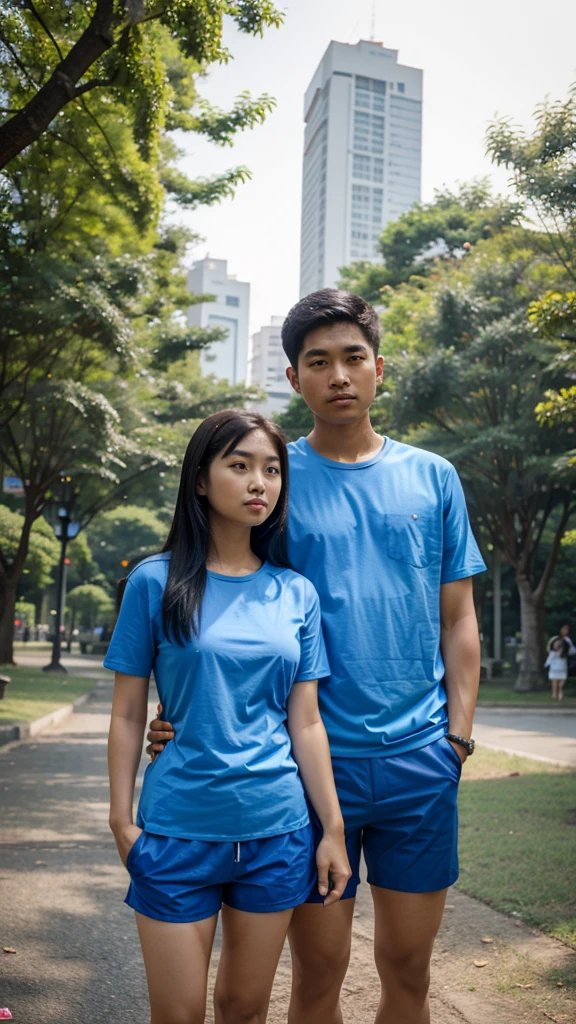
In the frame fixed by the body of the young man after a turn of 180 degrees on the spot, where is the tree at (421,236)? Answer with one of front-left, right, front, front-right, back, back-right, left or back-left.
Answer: front

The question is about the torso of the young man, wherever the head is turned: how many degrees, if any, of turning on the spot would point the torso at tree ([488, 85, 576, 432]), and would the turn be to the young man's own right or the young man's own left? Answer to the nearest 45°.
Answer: approximately 180°

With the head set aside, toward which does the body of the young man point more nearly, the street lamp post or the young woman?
the young woman

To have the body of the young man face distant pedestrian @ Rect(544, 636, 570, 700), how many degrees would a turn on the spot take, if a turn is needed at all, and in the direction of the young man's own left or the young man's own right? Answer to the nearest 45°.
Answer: approximately 180°

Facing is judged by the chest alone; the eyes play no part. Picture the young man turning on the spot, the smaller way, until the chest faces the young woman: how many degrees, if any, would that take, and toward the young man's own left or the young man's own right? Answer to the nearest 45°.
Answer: approximately 45° to the young man's own right

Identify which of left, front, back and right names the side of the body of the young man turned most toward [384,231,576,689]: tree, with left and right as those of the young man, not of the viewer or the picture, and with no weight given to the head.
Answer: back

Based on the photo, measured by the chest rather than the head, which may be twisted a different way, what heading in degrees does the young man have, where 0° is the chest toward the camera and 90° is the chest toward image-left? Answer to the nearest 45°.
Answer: approximately 0°
